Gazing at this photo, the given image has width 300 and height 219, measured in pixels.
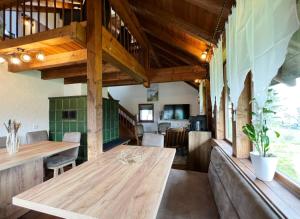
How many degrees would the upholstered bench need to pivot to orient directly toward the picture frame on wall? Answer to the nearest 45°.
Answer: approximately 45° to its right

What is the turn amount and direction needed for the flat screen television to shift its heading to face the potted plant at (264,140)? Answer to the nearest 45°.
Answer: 0° — it already faces it

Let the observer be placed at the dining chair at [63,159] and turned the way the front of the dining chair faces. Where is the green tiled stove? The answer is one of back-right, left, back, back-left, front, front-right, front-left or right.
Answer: back-right

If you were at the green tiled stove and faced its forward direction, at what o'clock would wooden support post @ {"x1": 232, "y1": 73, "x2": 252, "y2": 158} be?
The wooden support post is roughly at 11 o'clock from the green tiled stove.

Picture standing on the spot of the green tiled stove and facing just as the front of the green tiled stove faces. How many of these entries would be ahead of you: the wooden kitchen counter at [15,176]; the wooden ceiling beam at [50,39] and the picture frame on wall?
2

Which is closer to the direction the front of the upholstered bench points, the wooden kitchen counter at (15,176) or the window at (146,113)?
the wooden kitchen counter

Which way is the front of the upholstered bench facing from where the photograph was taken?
facing to the left of the viewer
